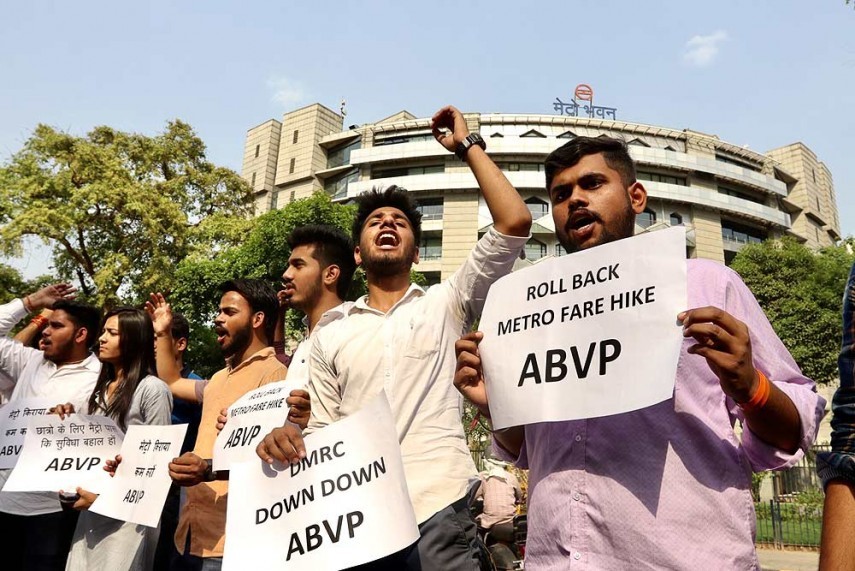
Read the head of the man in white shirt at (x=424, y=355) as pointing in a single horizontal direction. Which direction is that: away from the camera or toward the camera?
toward the camera

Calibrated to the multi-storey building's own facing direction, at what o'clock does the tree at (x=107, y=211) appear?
The tree is roughly at 1 o'clock from the multi-storey building.

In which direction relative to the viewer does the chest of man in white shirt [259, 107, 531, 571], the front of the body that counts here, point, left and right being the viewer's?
facing the viewer

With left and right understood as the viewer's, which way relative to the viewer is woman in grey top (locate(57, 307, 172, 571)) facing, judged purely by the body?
facing the viewer and to the left of the viewer

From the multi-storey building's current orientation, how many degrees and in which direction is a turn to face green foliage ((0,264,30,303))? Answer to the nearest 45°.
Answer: approximately 45° to its right

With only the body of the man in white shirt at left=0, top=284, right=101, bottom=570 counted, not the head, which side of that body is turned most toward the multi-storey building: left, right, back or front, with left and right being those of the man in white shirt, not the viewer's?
back

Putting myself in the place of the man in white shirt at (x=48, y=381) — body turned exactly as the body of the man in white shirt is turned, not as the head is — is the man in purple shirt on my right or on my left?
on my left

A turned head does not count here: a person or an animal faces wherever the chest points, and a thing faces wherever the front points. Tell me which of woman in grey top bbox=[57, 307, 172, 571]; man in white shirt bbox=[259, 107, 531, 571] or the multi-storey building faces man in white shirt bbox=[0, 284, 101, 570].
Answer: the multi-storey building

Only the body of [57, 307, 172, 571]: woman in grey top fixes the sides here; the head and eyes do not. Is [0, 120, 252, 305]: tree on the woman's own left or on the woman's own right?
on the woman's own right

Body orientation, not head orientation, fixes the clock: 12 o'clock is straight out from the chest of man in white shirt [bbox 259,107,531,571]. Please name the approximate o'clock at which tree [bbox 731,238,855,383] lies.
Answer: The tree is roughly at 7 o'clock from the man in white shirt.

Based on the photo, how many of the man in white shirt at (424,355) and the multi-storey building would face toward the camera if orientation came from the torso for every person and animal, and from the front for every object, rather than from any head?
2

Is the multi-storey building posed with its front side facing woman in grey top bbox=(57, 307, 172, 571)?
yes

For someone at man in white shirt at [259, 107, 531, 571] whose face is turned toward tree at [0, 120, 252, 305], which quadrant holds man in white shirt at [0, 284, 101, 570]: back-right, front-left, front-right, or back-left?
front-left

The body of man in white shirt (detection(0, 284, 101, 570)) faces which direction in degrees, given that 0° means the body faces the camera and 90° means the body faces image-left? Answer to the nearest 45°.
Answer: approximately 45°

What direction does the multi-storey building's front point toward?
toward the camera

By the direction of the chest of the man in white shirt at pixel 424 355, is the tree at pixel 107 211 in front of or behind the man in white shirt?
behind
